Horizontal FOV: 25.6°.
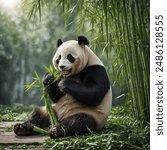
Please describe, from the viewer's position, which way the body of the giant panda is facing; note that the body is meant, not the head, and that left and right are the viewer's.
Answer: facing the viewer and to the left of the viewer
